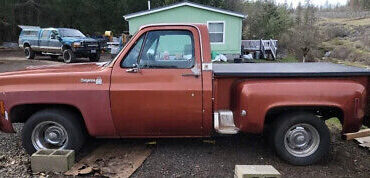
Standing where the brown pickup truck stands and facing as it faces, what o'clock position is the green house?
The green house is roughly at 3 o'clock from the brown pickup truck.

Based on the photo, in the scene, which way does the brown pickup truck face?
to the viewer's left

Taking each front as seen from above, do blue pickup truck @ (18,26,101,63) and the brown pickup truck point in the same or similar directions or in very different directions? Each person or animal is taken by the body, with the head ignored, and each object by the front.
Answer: very different directions

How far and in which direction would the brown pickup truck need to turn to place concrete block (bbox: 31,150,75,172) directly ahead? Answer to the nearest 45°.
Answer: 0° — it already faces it

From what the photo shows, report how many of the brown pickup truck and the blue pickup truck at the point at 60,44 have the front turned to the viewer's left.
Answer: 1

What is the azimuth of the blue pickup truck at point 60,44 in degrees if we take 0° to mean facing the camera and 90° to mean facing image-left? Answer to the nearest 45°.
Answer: approximately 315°

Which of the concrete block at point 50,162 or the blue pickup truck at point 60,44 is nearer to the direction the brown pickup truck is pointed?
the concrete block

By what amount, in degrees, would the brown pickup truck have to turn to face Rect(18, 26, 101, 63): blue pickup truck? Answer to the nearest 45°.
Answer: approximately 45° to its right

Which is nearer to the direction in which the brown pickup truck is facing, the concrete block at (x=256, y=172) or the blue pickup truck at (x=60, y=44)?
the blue pickup truck

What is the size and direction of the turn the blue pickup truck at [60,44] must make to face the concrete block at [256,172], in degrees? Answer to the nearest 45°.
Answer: approximately 45° to its right

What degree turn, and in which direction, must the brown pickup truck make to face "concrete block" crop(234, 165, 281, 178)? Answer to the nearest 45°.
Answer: approximately 135° to its left
